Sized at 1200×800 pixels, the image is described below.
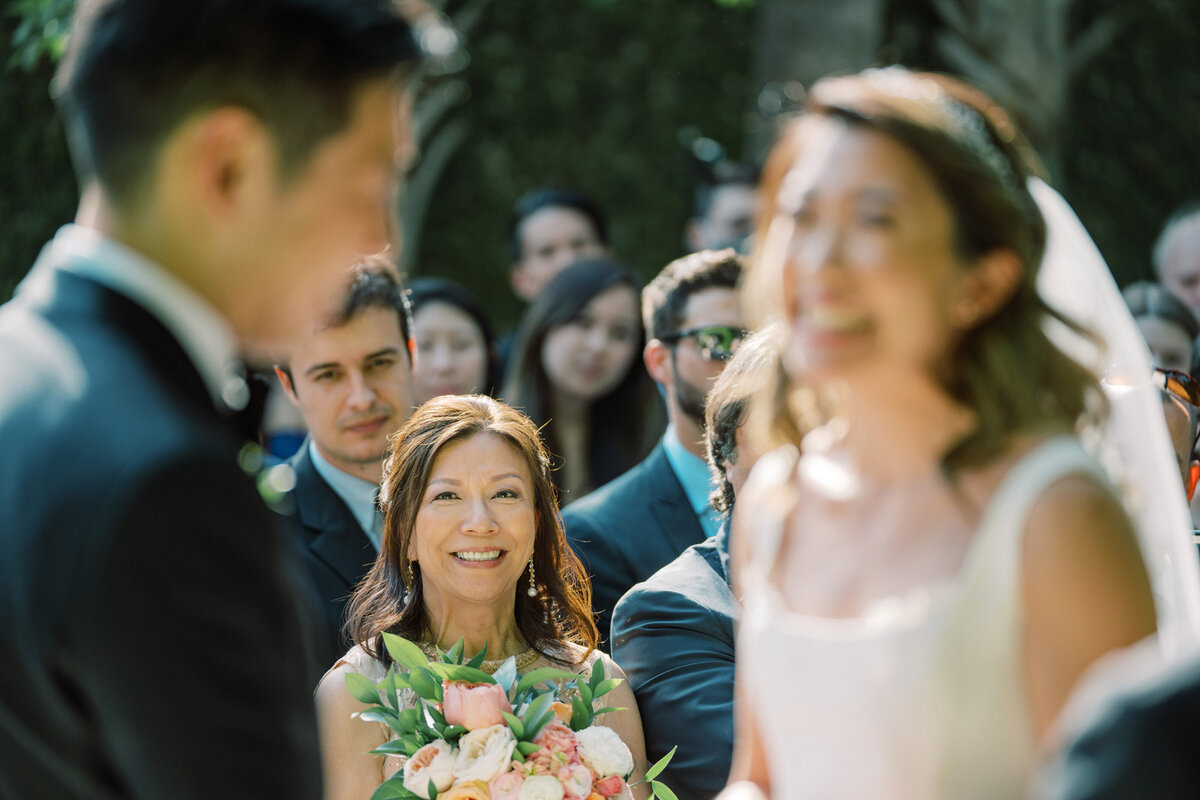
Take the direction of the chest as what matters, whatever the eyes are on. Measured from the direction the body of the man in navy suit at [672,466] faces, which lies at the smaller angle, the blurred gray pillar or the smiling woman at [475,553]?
the smiling woman

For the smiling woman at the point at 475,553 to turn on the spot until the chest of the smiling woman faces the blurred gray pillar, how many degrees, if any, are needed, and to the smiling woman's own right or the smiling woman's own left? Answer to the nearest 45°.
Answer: approximately 135° to the smiling woman's own left

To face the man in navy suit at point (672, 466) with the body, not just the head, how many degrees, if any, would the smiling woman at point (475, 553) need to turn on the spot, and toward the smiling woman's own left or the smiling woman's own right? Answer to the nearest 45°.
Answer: approximately 135° to the smiling woman's own left

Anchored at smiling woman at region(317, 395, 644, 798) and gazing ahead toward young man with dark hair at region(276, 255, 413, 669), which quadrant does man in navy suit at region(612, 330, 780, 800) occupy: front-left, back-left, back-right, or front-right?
back-right

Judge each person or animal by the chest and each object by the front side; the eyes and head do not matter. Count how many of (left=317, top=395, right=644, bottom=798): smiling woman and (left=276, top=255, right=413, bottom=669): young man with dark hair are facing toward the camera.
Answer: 2

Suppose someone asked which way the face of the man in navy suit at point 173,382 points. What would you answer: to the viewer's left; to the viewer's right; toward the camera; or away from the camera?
to the viewer's right

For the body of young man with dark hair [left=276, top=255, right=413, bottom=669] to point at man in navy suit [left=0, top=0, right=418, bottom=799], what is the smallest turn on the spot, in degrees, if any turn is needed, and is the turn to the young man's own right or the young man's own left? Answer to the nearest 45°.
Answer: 0° — they already face them

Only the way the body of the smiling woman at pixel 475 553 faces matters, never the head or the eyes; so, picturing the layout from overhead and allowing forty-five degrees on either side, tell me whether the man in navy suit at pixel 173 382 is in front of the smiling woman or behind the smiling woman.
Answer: in front

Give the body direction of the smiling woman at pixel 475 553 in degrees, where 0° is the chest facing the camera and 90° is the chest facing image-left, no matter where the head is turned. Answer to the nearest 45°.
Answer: approximately 0°

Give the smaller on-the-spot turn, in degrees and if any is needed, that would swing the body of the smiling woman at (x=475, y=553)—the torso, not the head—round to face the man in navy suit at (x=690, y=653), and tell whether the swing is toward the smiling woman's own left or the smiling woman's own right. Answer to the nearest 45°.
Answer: approximately 45° to the smiling woman's own left

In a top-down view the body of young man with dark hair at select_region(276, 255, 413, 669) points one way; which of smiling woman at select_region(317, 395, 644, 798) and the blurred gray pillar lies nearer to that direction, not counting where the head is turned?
the smiling woman

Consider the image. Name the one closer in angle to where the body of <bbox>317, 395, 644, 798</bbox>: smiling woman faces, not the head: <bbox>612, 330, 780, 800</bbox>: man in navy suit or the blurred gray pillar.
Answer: the man in navy suit

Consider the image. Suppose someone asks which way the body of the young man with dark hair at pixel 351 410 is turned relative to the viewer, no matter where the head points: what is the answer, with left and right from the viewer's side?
facing the viewer

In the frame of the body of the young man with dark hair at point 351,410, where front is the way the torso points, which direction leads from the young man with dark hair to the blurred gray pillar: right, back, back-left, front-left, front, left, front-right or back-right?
back-left
